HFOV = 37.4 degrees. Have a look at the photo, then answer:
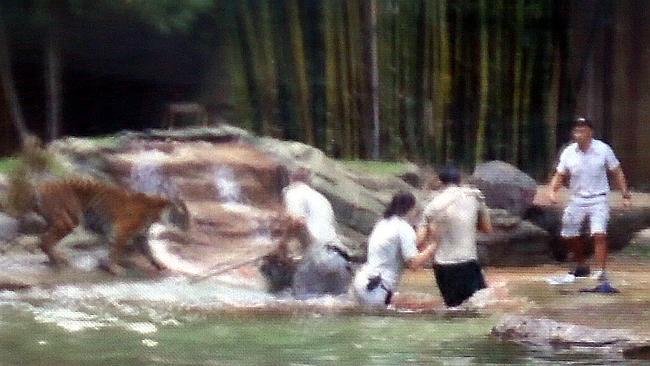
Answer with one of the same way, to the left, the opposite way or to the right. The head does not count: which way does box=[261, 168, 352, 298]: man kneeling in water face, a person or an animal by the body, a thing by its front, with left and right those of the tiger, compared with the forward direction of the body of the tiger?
the opposite way

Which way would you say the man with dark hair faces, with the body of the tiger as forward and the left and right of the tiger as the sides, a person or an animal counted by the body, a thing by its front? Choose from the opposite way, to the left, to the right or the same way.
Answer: to the left

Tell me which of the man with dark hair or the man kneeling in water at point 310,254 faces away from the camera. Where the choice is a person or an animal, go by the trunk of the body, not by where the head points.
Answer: the man with dark hair

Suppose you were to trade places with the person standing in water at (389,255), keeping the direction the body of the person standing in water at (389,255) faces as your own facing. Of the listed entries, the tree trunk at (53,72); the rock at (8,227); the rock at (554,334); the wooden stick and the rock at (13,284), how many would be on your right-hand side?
1

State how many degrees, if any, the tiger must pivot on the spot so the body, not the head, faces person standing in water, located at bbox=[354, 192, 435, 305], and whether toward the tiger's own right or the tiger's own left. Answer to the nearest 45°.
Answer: approximately 45° to the tiger's own right

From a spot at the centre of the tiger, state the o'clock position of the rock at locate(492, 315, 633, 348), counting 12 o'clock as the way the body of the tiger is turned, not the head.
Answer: The rock is roughly at 1 o'clock from the tiger.

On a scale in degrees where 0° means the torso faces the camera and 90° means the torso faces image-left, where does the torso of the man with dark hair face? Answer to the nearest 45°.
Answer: approximately 180°

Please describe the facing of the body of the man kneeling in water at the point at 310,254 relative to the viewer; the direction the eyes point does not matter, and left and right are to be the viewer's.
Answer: facing to the left of the viewer

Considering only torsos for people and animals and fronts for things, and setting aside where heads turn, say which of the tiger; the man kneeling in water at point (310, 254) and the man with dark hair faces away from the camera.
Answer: the man with dark hair

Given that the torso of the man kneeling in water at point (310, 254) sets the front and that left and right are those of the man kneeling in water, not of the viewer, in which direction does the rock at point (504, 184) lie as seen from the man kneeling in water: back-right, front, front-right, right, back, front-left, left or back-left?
back

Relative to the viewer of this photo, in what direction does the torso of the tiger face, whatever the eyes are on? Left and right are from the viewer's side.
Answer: facing to the right of the viewer

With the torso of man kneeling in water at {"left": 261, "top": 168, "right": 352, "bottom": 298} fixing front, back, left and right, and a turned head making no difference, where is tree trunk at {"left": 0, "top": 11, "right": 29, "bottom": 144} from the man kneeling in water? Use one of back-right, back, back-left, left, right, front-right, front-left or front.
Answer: front
